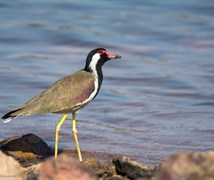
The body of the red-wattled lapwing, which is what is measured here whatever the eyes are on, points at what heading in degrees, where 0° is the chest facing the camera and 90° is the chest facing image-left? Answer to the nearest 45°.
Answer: approximately 270°

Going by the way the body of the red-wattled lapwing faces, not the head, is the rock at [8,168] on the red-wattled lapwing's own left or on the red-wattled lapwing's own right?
on the red-wattled lapwing's own right

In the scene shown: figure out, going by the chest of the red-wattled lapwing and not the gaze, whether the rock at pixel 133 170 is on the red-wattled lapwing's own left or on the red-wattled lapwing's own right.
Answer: on the red-wattled lapwing's own right
